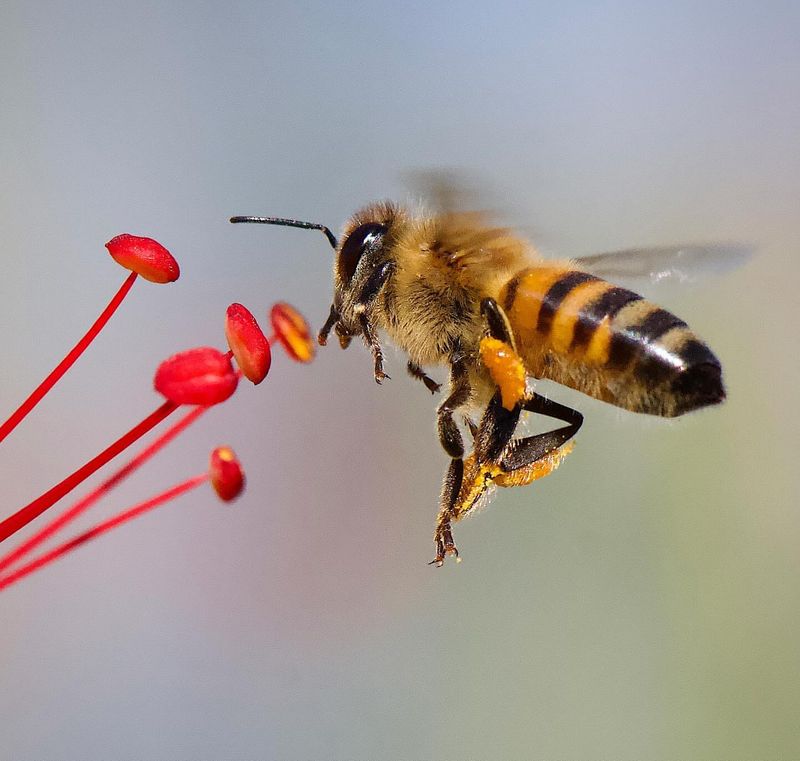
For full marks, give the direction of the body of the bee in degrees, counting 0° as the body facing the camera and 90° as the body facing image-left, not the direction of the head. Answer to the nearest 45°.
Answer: approximately 90°
